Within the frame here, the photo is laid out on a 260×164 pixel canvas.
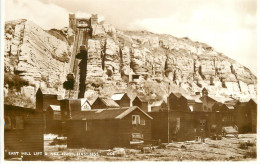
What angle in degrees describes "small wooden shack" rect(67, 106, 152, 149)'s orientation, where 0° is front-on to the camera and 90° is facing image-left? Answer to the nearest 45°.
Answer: approximately 315°

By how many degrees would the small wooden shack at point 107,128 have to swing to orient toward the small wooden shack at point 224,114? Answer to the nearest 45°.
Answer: approximately 45° to its left

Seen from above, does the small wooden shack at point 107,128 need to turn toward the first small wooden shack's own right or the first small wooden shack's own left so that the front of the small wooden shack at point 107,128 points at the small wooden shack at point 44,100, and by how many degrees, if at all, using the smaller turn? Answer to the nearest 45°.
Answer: approximately 135° to the first small wooden shack's own right

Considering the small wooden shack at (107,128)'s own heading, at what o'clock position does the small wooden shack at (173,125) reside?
the small wooden shack at (173,125) is roughly at 10 o'clock from the small wooden shack at (107,128).
